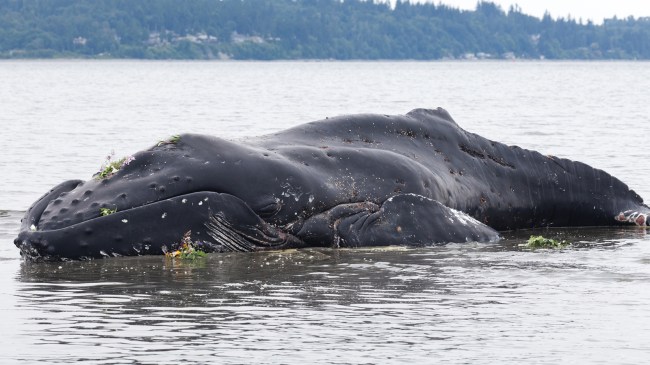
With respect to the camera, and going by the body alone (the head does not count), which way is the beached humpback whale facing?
to the viewer's left
